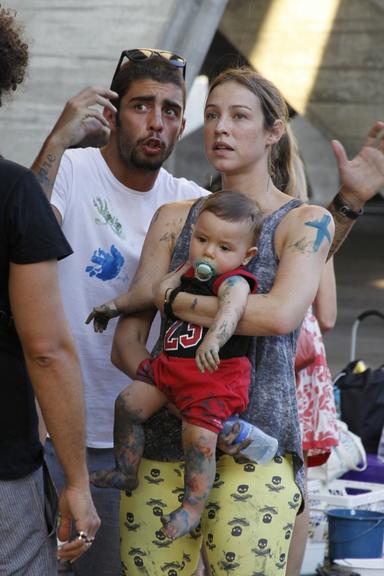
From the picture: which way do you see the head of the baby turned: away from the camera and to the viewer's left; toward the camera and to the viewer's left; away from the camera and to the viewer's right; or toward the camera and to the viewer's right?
toward the camera and to the viewer's left

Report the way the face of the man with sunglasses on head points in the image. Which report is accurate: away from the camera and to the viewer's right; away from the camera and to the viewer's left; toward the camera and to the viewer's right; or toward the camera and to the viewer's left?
toward the camera and to the viewer's right

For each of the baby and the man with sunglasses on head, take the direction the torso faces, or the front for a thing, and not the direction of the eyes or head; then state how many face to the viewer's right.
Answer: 0

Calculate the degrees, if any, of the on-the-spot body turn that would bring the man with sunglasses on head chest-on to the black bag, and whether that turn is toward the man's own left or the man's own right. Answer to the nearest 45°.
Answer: approximately 135° to the man's own left

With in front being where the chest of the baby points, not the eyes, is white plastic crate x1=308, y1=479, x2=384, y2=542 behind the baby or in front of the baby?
behind

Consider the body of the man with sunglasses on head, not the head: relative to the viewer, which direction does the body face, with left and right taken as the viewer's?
facing the viewer

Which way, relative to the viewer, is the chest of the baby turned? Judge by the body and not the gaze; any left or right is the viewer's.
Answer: facing the viewer and to the left of the viewer
